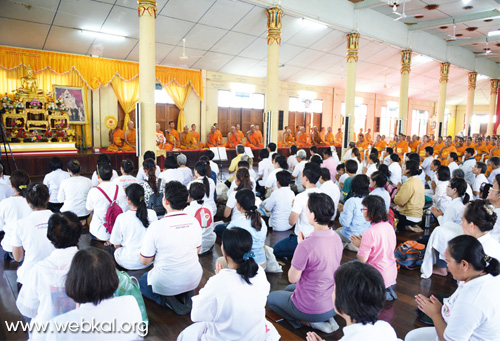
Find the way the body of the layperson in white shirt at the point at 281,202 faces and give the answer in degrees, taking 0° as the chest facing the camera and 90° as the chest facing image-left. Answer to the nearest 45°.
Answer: approximately 135°

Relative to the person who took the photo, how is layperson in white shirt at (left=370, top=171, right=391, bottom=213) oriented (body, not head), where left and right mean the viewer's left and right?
facing away from the viewer and to the left of the viewer

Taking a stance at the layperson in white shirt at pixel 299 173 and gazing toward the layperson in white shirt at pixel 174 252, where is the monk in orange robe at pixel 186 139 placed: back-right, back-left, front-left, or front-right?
back-right

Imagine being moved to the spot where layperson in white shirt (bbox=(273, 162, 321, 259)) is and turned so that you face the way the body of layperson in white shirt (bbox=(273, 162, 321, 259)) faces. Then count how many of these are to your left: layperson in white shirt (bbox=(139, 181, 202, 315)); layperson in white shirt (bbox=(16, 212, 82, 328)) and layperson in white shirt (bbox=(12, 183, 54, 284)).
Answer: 3

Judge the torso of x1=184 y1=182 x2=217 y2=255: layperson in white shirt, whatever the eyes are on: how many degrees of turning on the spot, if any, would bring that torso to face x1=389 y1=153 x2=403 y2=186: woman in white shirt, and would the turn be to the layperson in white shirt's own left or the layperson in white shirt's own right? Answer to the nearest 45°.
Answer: approximately 90° to the layperson in white shirt's own right

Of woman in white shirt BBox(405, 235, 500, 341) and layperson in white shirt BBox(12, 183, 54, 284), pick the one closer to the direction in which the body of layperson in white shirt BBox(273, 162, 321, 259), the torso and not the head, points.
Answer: the layperson in white shirt

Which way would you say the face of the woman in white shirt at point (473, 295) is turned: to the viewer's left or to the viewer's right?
to the viewer's left

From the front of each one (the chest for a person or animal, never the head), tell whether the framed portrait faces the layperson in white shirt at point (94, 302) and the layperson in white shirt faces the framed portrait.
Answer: yes

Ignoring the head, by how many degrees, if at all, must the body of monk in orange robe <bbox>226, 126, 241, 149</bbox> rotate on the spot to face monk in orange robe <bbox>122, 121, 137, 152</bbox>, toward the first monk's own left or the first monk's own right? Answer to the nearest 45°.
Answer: approximately 45° to the first monk's own right

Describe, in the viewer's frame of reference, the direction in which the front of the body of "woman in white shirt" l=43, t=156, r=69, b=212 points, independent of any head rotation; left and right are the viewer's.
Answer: facing away from the viewer

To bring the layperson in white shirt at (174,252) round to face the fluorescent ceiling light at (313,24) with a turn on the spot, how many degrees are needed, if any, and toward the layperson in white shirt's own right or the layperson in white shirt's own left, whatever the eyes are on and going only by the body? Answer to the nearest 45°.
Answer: approximately 90° to the layperson in white shirt's own right

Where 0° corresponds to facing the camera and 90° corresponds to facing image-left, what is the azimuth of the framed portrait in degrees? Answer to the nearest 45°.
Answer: approximately 0°
